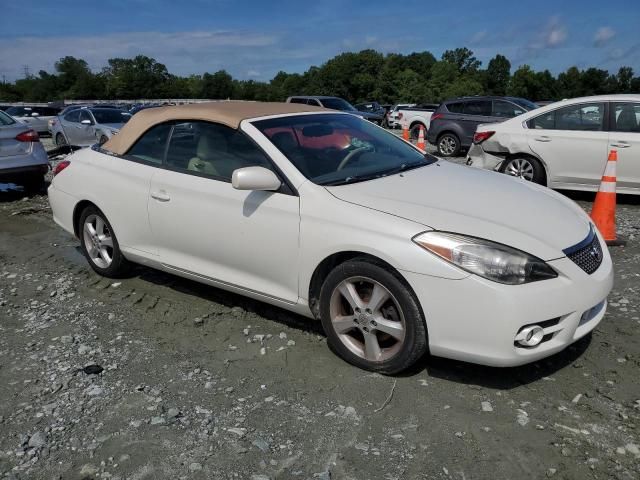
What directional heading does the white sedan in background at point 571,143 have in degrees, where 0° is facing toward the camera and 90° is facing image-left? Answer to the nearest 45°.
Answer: approximately 270°

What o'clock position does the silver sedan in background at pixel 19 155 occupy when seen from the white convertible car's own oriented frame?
The silver sedan in background is roughly at 6 o'clock from the white convertible car.

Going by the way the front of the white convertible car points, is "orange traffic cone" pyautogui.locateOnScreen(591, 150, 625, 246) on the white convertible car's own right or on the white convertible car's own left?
on the white convertible car's own left

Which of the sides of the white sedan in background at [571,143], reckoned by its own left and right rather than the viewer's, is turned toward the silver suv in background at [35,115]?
back

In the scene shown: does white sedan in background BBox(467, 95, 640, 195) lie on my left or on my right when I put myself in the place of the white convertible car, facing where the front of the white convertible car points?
on my left
